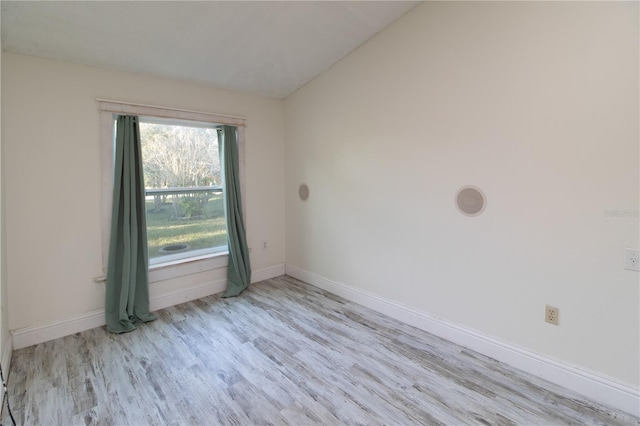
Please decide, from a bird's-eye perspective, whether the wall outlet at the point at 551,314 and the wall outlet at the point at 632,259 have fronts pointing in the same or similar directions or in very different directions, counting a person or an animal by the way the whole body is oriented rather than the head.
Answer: same or similar directions

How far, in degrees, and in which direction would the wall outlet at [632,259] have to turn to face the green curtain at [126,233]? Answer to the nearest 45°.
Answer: approximately 45° to its right

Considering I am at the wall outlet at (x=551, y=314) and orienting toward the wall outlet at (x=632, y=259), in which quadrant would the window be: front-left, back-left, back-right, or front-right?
back-right

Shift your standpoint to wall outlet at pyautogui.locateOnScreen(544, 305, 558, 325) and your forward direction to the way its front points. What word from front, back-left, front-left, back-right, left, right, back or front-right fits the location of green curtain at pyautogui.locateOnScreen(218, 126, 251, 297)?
right

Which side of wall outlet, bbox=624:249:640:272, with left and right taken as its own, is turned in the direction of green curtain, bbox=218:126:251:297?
right

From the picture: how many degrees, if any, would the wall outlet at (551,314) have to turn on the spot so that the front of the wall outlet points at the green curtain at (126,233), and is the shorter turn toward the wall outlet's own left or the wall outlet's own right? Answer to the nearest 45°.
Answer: approximately 45° to the wall outlet's own right

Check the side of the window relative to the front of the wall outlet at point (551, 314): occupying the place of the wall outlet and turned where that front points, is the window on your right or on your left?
on your right
